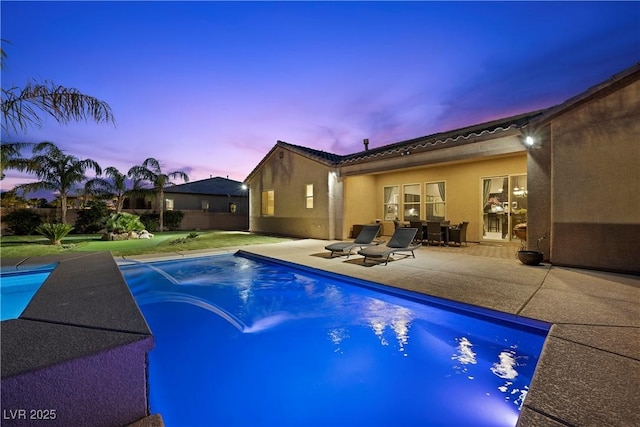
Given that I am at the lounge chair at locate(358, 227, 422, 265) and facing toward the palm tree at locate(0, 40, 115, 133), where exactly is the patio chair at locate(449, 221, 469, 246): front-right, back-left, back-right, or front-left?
back-right

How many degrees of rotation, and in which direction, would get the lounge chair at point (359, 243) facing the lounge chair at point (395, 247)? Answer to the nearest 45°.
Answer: approximately 90° to its left

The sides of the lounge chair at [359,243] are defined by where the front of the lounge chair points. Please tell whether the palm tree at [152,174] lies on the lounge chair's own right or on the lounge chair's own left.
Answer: on the lounge chair's own right

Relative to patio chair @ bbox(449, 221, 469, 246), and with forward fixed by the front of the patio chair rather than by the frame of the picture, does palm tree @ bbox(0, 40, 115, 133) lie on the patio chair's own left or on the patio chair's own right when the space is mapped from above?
on the patio chair's own left

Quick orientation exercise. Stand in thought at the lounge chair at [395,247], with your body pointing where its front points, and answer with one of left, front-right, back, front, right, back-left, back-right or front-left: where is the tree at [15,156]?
front-right

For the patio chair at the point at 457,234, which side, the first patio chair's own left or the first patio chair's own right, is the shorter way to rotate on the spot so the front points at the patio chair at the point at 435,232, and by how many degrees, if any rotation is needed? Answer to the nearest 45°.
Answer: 0° — it already faces it

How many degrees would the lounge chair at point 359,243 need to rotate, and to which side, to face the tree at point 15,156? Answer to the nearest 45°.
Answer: approximately 45° to its right

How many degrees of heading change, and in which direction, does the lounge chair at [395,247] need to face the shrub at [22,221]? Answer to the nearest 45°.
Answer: approximately 45° to its right

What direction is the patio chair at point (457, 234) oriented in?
to the viewer's left

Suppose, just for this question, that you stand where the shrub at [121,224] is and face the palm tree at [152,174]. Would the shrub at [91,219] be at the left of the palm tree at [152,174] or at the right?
left

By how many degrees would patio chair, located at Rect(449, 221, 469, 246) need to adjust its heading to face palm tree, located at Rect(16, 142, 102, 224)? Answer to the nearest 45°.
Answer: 0° — it already faces it

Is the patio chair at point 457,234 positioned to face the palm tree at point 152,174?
yes
